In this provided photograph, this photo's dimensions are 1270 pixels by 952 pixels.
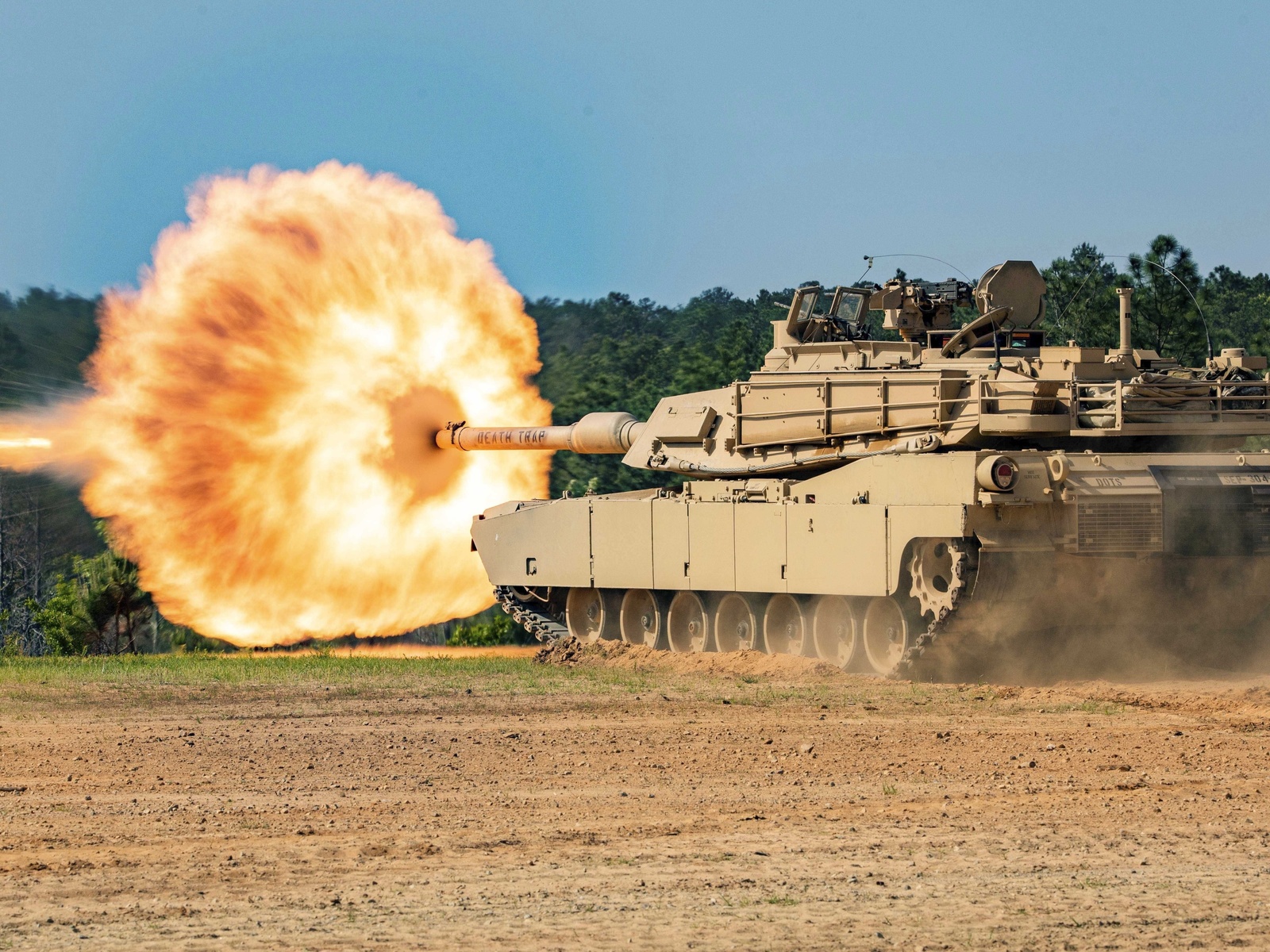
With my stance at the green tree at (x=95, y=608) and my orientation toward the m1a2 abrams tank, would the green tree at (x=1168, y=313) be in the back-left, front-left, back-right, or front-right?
front-left

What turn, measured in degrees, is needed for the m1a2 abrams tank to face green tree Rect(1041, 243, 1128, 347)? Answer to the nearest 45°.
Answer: approximately 45° to its right

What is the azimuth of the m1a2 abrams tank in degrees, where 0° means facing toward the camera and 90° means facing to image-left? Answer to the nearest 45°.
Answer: approximately 135°

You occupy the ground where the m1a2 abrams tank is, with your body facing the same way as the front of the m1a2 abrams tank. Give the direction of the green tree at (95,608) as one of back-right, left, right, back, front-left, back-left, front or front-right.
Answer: front

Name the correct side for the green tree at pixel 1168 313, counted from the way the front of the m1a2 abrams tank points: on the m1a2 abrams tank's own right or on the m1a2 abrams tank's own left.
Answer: on the m1a2 abrams tank's own right

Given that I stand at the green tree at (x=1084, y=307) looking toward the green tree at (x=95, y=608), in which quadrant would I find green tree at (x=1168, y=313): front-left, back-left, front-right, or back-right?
back-left
